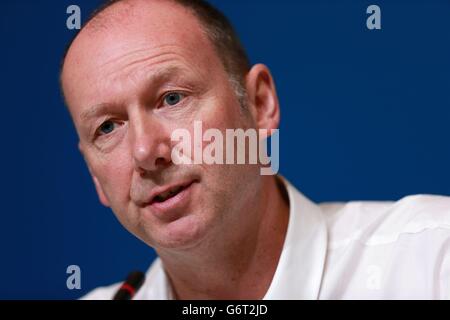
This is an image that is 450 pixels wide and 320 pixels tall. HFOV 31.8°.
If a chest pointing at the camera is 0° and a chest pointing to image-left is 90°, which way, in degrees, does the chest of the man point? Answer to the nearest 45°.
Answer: approximately 45°
